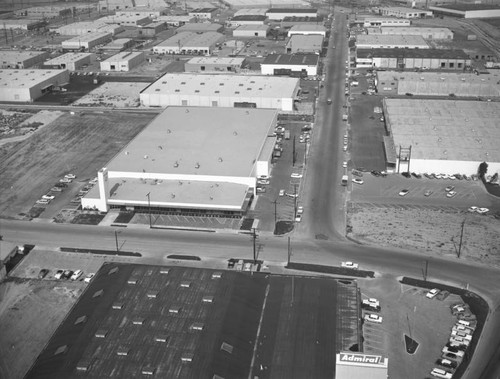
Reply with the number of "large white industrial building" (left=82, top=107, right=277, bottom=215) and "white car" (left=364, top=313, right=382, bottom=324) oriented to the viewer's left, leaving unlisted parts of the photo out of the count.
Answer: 1

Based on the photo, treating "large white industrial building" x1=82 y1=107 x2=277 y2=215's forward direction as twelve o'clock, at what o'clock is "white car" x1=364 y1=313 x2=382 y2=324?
The white car is roughly at 11 o'clock from the large white industrial building.

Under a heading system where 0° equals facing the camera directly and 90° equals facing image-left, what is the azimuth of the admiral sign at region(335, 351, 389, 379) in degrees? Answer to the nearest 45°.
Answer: approximately 0°

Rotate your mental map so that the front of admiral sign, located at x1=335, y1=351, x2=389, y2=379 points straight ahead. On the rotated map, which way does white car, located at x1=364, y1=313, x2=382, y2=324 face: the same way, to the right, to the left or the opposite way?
to the right

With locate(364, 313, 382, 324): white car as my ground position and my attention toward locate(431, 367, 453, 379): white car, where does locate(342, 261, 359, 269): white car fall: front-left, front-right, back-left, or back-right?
back-left

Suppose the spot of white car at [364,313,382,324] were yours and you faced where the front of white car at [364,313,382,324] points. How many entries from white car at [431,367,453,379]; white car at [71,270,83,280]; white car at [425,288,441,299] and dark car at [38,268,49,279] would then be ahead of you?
2

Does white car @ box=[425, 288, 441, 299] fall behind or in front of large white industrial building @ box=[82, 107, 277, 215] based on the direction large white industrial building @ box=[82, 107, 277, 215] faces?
in front

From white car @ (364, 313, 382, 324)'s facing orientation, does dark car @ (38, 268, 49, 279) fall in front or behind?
in front

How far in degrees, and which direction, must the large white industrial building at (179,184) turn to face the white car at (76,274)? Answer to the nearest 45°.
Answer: approximately 45° to its right

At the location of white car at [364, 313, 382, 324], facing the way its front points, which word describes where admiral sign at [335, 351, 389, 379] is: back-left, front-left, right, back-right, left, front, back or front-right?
left

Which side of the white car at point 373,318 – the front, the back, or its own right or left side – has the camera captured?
left
